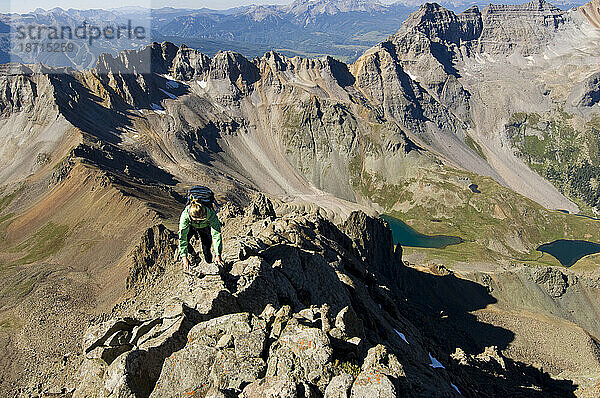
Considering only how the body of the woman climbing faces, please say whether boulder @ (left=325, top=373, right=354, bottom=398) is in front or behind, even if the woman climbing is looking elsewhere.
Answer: in front

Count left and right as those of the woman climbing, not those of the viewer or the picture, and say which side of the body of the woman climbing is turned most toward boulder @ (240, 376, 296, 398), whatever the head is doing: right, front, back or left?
front

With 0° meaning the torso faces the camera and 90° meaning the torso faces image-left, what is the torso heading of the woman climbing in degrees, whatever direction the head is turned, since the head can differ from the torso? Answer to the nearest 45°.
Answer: approximately 0°
